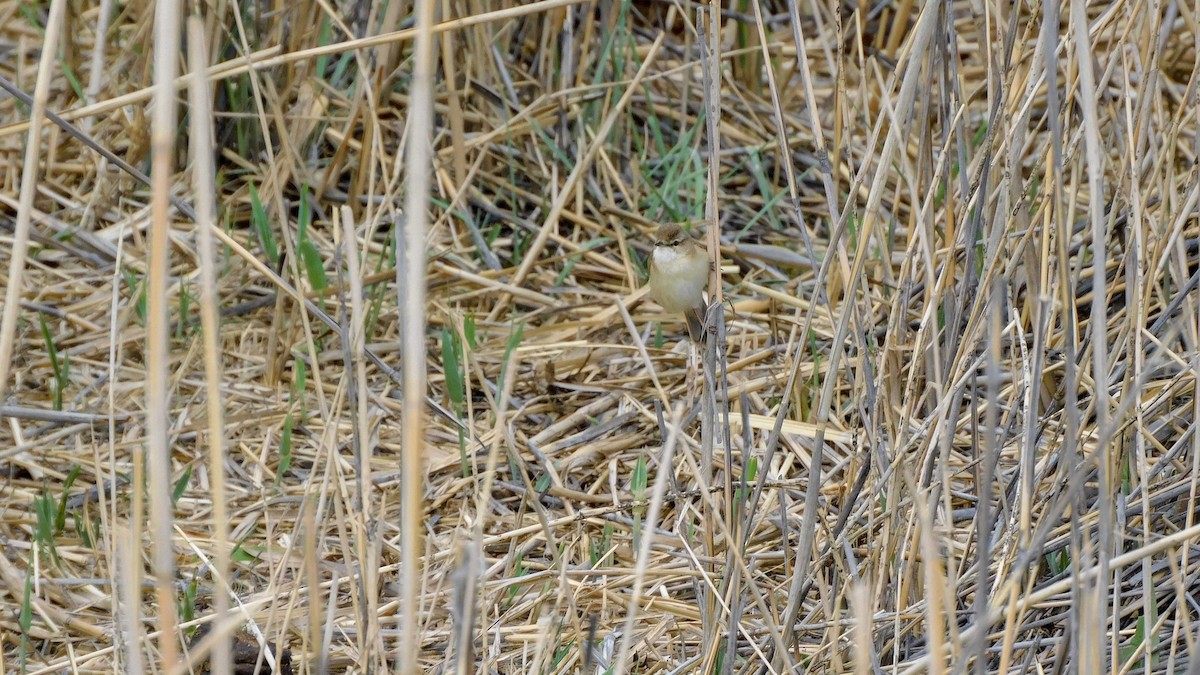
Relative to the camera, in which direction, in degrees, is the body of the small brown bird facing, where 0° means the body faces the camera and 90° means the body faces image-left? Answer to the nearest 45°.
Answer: approximately 45°
